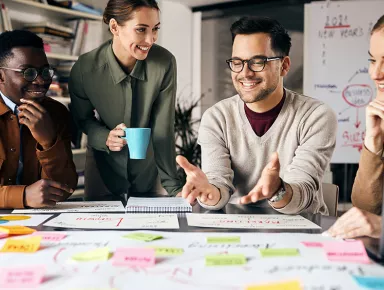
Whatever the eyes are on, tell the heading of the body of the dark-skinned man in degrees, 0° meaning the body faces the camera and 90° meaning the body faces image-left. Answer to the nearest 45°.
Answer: approximately 315°

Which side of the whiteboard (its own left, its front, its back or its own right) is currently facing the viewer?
front

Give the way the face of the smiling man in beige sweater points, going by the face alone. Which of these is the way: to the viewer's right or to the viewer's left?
to the viewer's left

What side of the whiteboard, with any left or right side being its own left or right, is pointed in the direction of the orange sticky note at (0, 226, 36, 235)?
front

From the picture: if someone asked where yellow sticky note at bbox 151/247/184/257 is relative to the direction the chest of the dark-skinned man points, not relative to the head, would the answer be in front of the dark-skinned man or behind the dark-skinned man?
in front

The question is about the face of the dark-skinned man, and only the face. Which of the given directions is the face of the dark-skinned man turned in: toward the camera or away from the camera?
toward the camera

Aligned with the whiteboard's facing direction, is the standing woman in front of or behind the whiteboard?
in front

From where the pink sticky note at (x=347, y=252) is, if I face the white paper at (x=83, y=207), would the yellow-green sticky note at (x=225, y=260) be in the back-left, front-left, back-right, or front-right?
front-left

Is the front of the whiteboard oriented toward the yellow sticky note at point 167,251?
yes

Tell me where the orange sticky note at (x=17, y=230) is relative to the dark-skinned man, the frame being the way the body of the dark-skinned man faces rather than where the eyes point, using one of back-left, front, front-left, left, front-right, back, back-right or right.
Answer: front-right

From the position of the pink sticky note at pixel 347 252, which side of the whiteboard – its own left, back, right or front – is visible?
front

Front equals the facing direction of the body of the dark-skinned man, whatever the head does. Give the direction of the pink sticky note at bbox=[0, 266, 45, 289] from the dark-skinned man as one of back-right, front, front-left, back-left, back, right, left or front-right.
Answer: front-right
